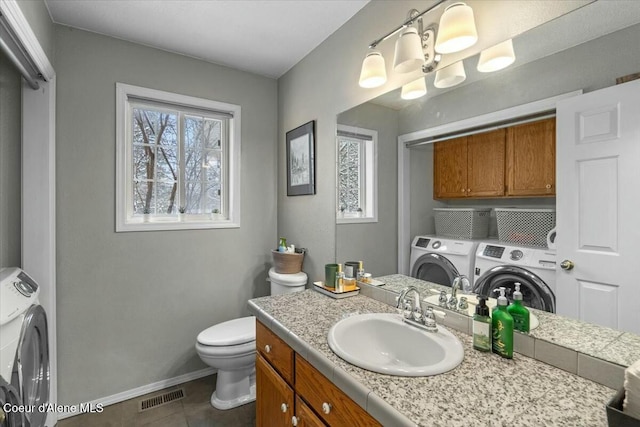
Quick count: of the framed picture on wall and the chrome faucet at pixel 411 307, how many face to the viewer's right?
0

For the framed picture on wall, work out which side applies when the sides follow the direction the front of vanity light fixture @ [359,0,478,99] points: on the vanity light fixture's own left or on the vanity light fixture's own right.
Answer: on the vanity light fixture's own right

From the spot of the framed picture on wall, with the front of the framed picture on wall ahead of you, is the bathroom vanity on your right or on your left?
on your left

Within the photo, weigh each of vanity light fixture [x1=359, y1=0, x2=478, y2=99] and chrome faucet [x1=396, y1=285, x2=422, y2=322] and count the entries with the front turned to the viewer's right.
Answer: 0

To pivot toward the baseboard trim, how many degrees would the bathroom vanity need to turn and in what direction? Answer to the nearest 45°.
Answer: approximately 45° to its right

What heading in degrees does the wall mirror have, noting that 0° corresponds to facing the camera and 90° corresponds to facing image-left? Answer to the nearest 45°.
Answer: approximately 45°

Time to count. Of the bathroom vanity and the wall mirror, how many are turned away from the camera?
0

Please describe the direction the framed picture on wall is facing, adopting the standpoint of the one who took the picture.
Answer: facing the viewer and to the left of the viewer

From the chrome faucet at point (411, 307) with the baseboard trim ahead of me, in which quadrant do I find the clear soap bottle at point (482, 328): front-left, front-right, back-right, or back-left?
back-left

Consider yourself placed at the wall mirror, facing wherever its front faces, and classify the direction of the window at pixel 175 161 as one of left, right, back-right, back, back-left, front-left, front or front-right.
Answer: front-right

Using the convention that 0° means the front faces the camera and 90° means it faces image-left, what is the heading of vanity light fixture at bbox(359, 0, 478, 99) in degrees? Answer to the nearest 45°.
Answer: approximately 45°
